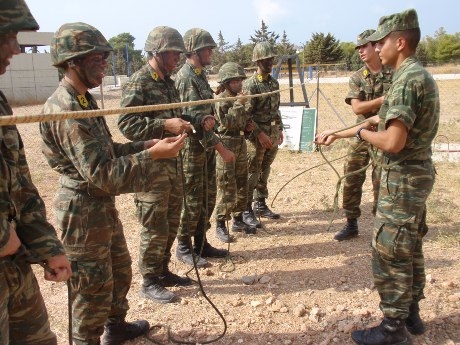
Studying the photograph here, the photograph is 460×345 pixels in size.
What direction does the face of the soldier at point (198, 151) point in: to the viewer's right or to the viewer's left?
to the viewer's right

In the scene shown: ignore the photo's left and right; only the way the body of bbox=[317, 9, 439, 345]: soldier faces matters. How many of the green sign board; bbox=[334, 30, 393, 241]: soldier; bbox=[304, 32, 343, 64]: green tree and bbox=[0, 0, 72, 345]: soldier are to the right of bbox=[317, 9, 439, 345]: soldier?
3

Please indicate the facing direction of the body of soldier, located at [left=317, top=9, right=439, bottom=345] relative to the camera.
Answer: to the viewer's left

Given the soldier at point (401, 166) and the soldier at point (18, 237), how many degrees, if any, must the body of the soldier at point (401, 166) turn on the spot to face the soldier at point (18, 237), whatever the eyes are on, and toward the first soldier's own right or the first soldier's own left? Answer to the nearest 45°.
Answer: approximately 45° to the first soldier's own left

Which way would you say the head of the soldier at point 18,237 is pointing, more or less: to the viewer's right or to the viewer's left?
to the viewer's right

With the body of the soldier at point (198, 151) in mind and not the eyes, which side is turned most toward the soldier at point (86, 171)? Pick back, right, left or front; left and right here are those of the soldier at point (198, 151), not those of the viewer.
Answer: right

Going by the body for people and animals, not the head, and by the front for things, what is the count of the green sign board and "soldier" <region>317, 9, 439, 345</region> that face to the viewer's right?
0

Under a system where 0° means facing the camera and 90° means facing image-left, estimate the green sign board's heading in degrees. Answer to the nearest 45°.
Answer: approximately 0°

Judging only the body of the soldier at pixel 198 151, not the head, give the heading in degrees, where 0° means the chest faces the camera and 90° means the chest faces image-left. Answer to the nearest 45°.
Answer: approximately 270°

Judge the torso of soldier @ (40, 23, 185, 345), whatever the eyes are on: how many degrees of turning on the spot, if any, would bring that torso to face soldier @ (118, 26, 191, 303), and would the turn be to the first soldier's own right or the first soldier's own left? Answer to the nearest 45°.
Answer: approximately 45° to the first soldier's own left
